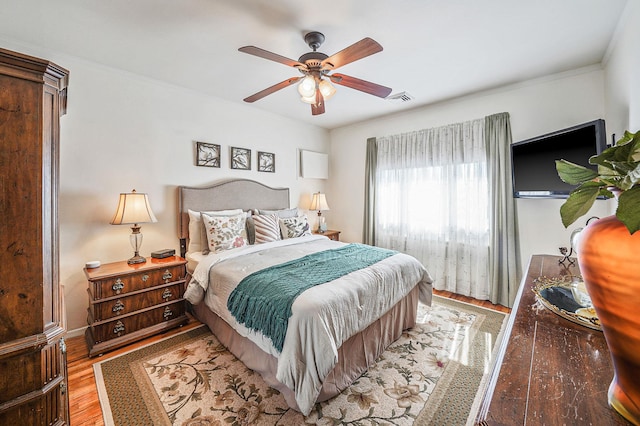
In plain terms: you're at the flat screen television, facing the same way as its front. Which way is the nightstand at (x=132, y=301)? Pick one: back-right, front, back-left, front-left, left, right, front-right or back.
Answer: front

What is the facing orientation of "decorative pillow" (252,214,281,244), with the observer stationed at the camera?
facing the viewer and to the right of the viewer

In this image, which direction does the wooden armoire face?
to the viewer's right

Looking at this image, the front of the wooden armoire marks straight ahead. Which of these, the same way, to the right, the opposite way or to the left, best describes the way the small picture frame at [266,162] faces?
to the right

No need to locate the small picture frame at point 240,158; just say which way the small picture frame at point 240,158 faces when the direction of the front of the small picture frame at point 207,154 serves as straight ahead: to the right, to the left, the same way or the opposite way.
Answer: the same way

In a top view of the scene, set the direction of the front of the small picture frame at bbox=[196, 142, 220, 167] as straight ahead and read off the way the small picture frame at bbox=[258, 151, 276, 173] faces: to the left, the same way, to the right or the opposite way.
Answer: the same way

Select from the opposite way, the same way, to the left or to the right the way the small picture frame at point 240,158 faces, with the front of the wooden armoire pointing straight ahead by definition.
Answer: to the right

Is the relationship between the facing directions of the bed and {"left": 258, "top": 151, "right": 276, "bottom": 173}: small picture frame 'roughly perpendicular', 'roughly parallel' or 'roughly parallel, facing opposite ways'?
roughly parallel

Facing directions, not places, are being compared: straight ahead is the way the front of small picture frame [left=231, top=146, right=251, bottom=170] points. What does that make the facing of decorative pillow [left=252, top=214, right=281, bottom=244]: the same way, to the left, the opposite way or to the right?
the same way

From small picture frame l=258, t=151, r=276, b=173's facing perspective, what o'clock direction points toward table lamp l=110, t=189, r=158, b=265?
The table lamp is roughly at 3 o'clock from the small picture frame.

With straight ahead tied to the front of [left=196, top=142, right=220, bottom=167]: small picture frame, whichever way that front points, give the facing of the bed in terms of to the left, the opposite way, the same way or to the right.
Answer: the same way

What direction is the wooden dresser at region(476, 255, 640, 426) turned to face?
to the viewer's left

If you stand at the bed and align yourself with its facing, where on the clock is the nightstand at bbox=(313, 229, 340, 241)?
The nightstand is roughly at 8 o'clock from the bed.
